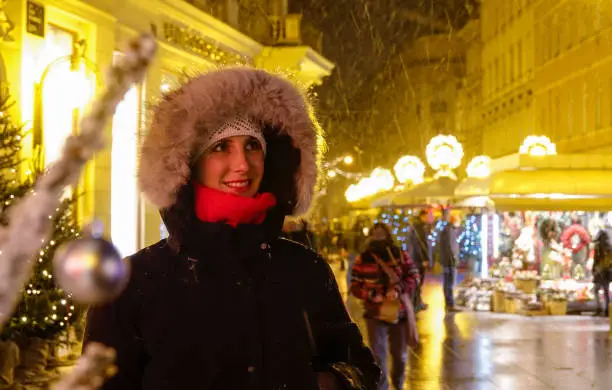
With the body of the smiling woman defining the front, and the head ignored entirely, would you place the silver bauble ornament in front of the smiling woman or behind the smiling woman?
in front

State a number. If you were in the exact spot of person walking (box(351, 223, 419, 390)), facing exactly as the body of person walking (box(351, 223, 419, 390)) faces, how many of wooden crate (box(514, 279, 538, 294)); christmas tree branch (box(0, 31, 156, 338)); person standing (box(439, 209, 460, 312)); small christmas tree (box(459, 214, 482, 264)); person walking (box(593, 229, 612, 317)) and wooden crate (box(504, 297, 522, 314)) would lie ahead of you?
1

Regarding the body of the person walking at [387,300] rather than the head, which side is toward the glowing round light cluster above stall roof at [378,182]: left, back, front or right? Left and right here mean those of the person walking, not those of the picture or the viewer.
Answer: back

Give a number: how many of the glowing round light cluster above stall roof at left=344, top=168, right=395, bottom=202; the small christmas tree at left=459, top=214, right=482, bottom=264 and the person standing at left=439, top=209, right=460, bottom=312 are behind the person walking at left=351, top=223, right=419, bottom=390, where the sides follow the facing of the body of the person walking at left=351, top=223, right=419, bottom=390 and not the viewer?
3

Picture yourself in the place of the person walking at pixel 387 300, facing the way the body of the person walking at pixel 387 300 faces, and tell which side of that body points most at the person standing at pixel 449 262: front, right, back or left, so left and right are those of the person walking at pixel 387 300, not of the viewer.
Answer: back

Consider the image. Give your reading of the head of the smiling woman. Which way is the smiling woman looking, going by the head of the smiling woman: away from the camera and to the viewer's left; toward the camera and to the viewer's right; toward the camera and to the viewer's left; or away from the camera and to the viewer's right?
toward the camera and to the viewer's right

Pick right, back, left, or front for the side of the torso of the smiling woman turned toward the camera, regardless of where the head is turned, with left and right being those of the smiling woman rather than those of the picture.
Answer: front

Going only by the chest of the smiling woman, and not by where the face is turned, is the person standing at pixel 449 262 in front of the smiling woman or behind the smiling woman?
behind

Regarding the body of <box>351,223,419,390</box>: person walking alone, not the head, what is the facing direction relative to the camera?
toward the camera
